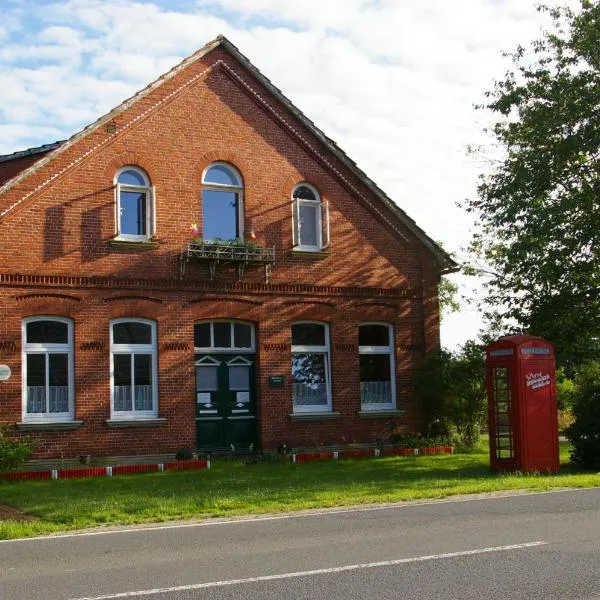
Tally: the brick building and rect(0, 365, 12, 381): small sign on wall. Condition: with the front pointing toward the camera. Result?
2

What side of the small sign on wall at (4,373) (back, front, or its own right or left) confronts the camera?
front

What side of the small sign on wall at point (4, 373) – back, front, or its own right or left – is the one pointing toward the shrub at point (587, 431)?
left

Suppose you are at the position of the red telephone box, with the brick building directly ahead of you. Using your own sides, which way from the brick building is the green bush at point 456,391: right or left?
right

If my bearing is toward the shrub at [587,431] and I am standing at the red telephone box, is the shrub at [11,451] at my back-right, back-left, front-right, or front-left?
back-left

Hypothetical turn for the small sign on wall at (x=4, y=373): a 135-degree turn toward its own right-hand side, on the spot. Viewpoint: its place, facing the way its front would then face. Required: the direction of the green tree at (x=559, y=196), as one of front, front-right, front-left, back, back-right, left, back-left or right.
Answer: back-right

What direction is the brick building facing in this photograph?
toward the camera

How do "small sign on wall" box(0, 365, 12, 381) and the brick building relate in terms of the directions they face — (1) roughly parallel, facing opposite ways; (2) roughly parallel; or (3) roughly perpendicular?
roughly parallel
